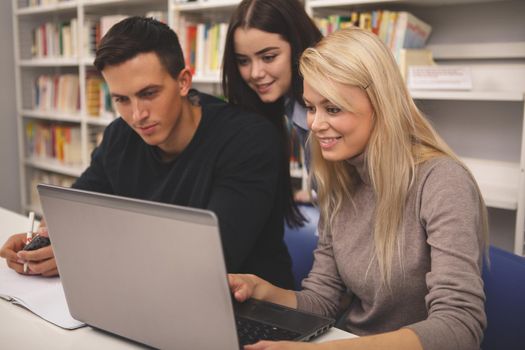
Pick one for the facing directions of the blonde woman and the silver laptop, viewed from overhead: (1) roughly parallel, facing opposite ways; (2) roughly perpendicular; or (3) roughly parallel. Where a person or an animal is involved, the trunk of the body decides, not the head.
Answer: roughly parallel, facing opposite ways

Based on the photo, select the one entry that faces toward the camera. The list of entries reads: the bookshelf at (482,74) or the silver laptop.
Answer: the bookshelf

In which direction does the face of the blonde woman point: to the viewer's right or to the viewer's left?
to the viewer's left

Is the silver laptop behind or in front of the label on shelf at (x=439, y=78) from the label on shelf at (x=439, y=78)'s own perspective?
in front

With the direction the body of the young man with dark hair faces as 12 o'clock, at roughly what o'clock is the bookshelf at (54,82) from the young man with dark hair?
The bookshelf is roughly at 4 o'clock from the young man with dark hair.

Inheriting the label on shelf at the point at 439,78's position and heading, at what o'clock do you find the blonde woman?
The blonde woman is roughly at 12 o'clock from the label on shelf.

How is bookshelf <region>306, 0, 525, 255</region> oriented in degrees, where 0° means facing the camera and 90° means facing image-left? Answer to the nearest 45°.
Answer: approximately 0°

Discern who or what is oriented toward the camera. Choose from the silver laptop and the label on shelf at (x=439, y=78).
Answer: the label on shelf

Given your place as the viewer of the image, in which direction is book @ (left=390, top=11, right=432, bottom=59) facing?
facing the viewer and to the right of the viewer

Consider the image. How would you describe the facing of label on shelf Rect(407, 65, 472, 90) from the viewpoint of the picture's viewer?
facing the viewer

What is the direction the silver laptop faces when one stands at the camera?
facing away from the viewer and to the right of the viewer

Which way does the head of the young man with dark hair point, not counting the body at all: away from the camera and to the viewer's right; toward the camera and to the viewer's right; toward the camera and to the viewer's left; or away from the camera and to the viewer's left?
toward the camera and to the viewer's left

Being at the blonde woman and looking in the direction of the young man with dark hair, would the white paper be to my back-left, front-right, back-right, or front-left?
front-left

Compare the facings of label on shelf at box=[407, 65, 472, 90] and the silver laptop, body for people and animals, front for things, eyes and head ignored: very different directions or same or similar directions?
very different directions

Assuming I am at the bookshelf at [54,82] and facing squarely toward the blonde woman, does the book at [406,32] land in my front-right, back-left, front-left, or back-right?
front-left
